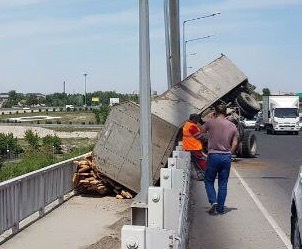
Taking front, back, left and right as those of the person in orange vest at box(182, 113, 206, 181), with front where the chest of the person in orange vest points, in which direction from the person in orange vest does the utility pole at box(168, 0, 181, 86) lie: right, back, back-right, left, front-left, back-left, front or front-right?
left

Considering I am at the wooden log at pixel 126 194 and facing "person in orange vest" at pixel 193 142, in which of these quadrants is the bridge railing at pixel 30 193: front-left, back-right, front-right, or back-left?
back-right

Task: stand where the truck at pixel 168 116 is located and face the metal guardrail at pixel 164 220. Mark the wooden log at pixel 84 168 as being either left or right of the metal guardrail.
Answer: right
